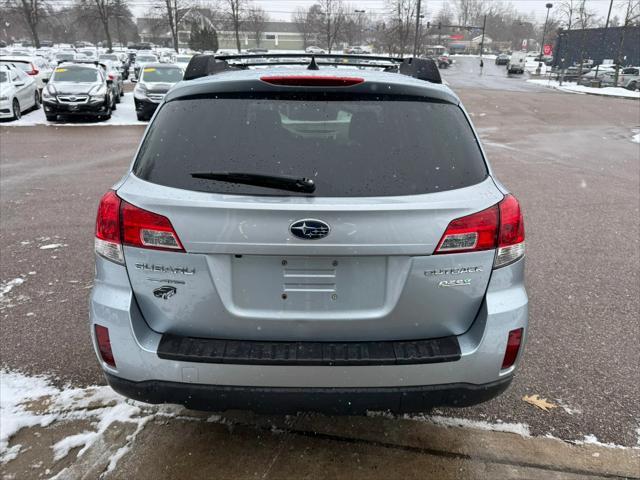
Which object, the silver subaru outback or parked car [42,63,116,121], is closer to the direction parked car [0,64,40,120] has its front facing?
the silver subaru outback

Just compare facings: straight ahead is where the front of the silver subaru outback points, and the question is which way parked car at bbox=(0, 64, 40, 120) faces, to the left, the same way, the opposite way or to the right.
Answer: the opposite way

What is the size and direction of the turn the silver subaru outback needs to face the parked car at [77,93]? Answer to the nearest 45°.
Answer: approximately 45° to its left

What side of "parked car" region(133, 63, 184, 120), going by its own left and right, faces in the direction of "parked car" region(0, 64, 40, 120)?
right

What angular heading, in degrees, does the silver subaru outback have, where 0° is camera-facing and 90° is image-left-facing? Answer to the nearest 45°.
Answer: approximately 180°

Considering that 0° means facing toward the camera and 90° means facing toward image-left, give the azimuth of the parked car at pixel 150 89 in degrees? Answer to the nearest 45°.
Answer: approximately 0°

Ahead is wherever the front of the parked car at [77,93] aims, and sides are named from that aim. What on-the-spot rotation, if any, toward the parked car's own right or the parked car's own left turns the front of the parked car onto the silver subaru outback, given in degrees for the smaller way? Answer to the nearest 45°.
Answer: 0° — it already faces it

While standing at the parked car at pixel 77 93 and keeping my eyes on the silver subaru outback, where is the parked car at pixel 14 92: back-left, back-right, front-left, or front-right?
back-right

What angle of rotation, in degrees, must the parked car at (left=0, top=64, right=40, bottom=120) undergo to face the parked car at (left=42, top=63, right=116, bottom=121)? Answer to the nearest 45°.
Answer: approximately 90° to its left

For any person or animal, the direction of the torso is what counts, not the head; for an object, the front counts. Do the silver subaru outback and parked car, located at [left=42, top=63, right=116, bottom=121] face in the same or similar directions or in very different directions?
very different directions

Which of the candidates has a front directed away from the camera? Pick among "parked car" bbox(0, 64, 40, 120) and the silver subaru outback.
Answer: the silver subaru outback
